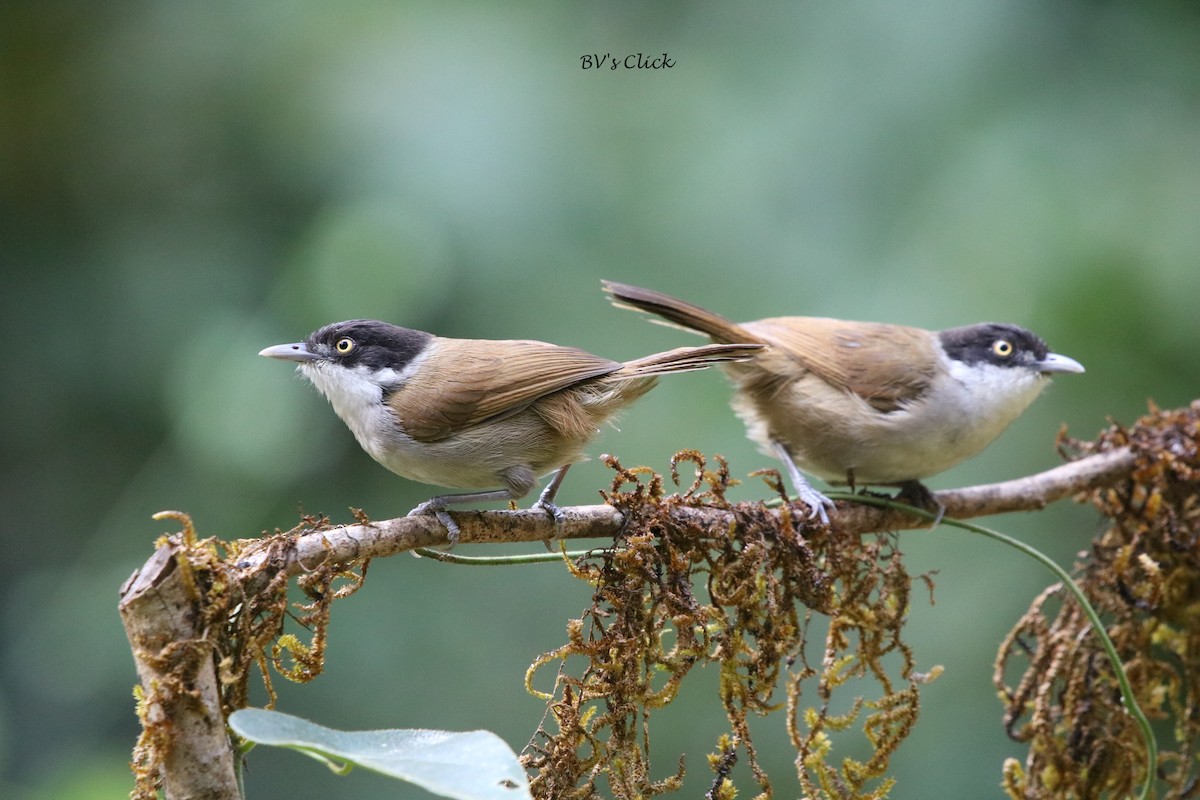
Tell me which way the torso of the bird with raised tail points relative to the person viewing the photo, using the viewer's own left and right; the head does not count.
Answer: facing to the right of the viewer

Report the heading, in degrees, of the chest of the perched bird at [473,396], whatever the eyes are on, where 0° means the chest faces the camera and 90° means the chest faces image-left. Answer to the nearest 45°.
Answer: approximately 90°

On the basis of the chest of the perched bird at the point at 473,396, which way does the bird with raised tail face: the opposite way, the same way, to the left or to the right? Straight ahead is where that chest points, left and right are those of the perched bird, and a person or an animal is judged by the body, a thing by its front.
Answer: the opposite way

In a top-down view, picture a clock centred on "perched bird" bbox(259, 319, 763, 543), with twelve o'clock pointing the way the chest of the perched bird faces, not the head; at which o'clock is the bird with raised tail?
The bird with raised tail is roughly at 5 o'clock from the perched bird.

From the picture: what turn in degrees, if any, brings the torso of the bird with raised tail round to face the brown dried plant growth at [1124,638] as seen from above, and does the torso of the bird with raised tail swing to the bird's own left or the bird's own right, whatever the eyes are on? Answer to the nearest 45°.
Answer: approximately 45° to the bird's own right

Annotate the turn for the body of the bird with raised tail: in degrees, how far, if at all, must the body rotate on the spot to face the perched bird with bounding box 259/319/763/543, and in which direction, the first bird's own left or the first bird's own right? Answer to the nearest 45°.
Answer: approximately 135° to the first bird's own right

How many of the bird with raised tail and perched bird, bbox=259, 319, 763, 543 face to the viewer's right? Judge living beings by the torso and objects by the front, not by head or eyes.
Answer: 1

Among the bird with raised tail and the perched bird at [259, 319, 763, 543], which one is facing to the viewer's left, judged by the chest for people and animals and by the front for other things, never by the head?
the perched bird
